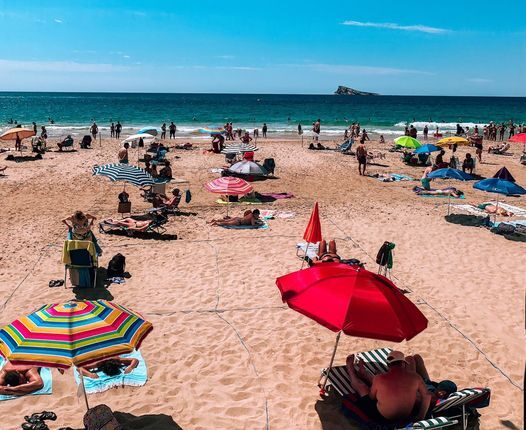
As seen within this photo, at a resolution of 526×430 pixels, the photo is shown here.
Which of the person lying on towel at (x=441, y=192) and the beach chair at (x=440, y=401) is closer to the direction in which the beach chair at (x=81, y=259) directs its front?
the person lying on towel

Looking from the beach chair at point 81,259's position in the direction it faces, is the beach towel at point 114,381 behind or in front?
behind

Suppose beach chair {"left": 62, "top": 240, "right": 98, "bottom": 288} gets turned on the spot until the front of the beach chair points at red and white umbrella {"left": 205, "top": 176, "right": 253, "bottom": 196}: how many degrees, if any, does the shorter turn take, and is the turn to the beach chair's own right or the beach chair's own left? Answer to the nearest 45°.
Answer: approximately 45° to the beach chair's own right

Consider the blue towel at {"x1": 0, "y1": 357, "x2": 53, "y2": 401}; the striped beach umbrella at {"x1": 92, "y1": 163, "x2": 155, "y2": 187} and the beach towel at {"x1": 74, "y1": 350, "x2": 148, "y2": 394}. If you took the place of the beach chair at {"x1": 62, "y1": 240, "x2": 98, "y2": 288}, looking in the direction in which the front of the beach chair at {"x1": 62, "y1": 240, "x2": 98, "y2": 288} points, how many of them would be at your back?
2

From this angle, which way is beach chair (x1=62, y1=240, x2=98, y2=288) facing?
away from the camera

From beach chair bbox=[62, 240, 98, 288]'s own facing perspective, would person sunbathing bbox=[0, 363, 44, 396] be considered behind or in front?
behind

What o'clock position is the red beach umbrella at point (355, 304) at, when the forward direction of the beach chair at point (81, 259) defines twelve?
The red beach umbrella is roughly at 5 o'clock from the beach chair.

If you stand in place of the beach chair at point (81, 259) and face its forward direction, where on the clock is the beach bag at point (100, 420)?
The beach bag is roughly at 6 o'clock from the beach chair.

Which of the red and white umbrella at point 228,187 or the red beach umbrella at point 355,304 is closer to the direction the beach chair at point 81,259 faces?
the red and white umbrella

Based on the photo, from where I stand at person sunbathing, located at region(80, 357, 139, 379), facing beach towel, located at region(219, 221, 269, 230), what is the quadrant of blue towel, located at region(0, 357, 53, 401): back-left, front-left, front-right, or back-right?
back-left

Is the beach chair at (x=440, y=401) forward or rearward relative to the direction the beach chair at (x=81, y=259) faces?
rearward

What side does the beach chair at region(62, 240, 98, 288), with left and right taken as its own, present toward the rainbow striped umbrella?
back

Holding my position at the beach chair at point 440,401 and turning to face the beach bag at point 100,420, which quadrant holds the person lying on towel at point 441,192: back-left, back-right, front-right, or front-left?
back-right

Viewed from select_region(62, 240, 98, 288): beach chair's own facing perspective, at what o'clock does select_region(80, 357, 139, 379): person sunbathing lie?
The person sunbathing is roughly at 6 o'clock from the beach chair.

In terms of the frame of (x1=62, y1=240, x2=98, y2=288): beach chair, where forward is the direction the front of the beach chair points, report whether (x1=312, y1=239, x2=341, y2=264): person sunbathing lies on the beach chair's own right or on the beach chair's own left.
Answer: on the beach chair's own right

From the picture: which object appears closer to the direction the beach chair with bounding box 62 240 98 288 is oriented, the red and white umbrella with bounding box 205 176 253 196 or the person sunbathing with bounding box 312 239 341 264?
the red and white umbrella
